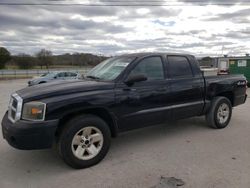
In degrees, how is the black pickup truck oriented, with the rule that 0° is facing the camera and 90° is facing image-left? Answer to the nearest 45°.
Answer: approximately 45°
